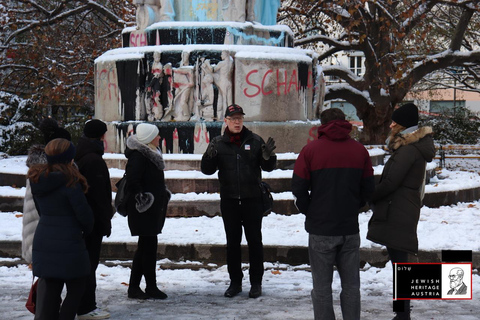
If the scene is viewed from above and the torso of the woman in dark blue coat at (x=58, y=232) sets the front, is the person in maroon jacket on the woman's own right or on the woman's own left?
on the woman's own right

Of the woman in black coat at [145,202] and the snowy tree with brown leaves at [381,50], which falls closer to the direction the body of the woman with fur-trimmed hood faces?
the woman in black coat

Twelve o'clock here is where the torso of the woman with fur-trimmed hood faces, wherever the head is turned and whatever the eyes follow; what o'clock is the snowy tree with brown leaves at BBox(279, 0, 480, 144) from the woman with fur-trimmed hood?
The snowy tree with brown leaves is roughly at 3 o'clock from the woman with fur-trimmed hood.

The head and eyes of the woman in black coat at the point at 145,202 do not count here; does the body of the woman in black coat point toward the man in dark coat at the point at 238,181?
yes

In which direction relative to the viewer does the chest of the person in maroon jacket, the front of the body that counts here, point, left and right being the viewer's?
facing away from the viewer

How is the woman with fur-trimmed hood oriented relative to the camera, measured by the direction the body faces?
to the viewer's left

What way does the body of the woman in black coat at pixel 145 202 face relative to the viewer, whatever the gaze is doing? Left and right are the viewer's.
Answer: facing to the right of the viewer

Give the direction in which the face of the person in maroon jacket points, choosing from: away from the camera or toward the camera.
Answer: away from the camera

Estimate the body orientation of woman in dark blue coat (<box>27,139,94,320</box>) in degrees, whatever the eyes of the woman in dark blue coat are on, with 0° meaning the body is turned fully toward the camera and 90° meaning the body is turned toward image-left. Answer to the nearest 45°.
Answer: approximately 225°

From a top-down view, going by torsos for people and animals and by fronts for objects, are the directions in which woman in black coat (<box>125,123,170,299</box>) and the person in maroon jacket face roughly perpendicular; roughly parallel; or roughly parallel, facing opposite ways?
roughly perpendicular

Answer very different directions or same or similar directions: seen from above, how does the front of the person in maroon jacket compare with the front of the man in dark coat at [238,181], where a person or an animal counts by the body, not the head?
very different directions

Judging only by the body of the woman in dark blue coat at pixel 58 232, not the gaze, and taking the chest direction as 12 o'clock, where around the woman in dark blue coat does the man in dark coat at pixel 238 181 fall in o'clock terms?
The man in dark coat is roughly at 12 o'clock from the woman in dark blue coat.

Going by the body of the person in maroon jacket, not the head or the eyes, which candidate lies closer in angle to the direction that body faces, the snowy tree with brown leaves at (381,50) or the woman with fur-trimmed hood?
the snowy tree with brown leaves

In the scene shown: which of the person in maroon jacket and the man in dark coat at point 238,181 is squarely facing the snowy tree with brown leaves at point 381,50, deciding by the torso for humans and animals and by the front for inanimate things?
the person in maroon jacket

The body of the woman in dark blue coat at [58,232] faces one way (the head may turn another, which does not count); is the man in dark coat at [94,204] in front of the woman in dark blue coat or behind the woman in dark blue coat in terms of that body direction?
in front

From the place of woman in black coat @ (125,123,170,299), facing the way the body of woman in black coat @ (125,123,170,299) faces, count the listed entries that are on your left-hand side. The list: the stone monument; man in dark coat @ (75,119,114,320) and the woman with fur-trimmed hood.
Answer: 1

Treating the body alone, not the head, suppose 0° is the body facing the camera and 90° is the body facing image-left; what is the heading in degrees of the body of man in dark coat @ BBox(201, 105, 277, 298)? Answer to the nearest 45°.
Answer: approximately 0°

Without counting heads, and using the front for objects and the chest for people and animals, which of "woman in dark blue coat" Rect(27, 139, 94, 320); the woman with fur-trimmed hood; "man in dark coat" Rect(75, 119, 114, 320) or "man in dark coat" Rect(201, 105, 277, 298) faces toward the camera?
"man in dark coat" Rect(201, 105, 277, 298)
